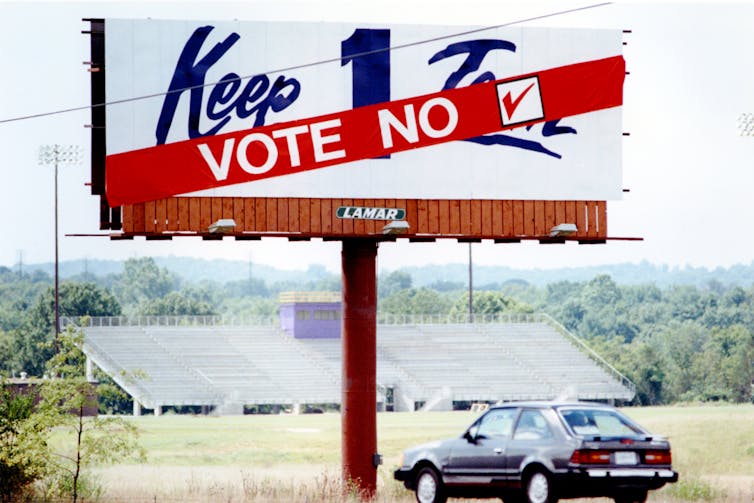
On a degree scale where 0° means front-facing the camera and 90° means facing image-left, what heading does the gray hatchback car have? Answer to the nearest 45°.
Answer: approximately 135°
